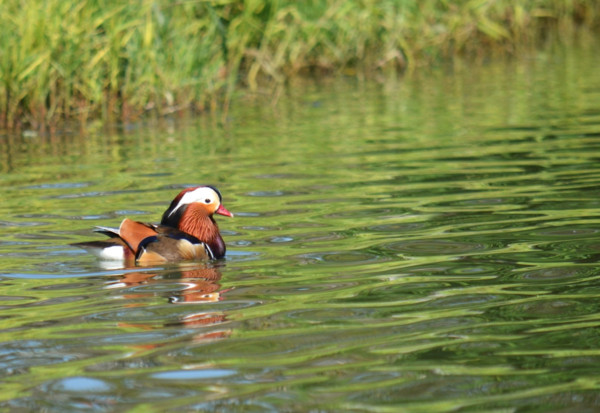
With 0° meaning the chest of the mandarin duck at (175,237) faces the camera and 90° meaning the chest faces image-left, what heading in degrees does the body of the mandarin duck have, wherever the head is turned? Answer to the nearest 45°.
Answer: approximately 270°
